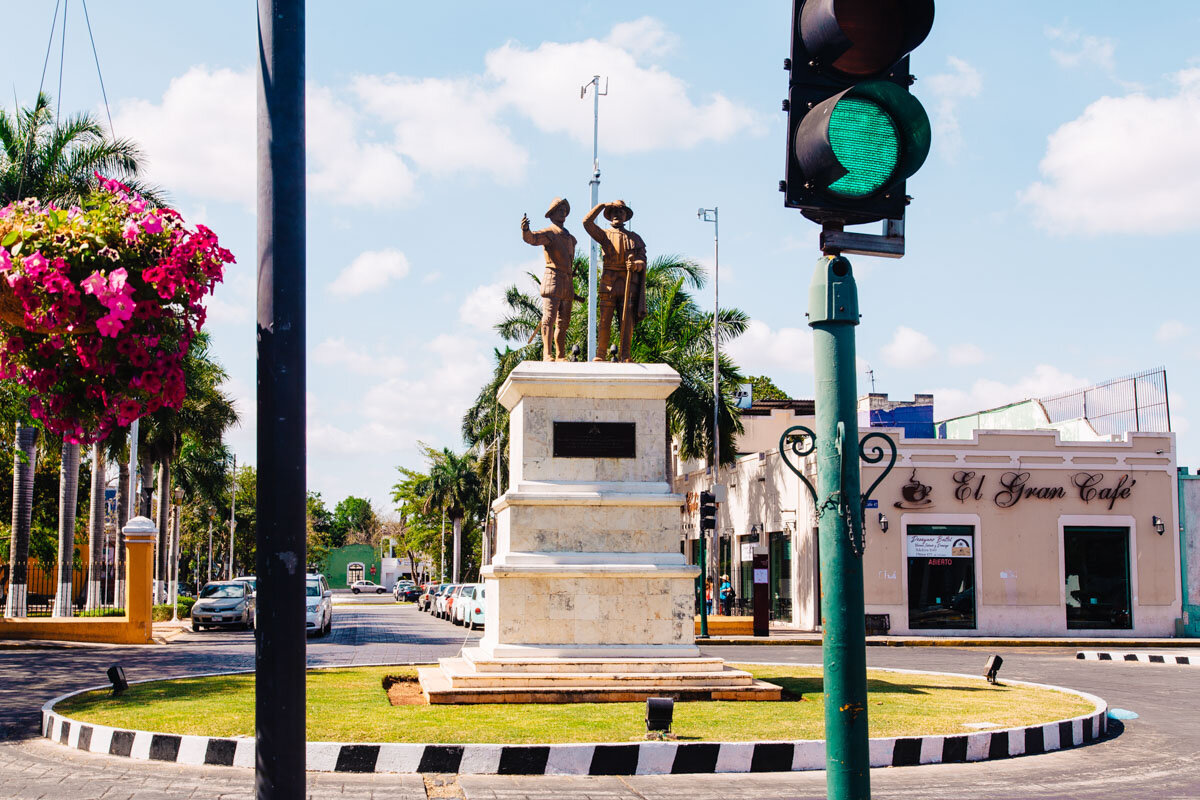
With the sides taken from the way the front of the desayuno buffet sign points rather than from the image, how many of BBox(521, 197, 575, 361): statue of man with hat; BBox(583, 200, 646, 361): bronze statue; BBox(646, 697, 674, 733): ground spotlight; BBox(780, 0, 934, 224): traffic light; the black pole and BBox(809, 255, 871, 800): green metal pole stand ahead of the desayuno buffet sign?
6

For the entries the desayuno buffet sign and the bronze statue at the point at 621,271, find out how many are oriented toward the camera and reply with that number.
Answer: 2

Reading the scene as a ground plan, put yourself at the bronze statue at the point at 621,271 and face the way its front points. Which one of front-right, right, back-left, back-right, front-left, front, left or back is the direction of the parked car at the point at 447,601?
back

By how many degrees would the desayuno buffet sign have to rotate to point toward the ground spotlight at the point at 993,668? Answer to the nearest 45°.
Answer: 0° — it already faces it

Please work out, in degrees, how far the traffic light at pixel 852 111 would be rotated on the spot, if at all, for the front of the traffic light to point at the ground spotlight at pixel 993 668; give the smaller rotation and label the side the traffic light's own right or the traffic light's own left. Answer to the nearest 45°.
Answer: approximately 135° to the traffic light's own left

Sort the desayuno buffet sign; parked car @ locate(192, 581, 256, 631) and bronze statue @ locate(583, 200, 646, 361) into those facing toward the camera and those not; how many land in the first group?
3

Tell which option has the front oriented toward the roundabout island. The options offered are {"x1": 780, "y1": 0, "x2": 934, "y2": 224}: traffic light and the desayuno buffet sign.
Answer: the desayuno buffet sign

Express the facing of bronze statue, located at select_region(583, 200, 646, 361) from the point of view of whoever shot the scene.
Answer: facing the viewer

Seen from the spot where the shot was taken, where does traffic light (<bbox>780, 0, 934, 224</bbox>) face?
facing the viewer and to the right of the viewer

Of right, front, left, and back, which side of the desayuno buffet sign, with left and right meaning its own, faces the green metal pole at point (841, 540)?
front

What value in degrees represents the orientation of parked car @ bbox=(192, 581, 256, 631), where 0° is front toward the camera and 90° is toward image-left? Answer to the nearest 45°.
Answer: approximately 0°
